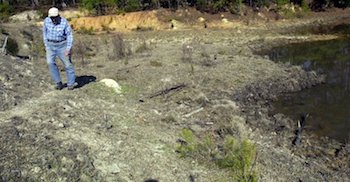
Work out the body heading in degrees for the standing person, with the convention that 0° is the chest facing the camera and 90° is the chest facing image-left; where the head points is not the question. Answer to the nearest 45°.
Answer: approximately 0°

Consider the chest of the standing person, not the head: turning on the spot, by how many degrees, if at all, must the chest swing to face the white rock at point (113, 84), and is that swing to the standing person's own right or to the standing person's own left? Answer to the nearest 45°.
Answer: approximately 135° to the standing person's own left

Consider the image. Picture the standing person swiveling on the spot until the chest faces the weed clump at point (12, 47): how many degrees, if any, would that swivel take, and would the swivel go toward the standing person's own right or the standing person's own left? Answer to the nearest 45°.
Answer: approximately 180°

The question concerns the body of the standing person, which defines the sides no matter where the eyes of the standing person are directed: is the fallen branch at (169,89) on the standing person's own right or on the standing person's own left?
on the standing person's own left

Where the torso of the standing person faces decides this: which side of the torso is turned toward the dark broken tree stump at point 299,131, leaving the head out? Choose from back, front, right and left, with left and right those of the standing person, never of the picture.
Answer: left
